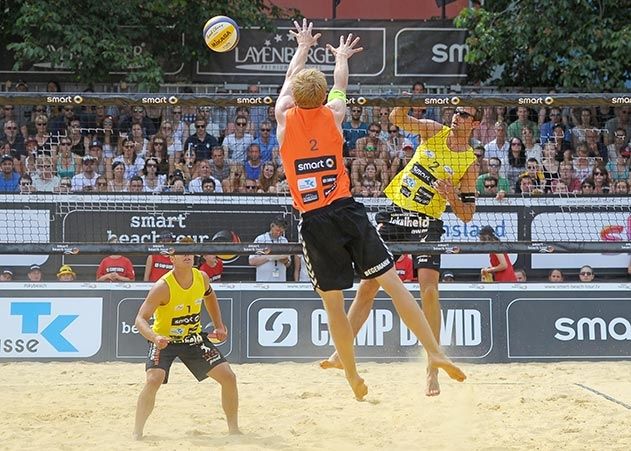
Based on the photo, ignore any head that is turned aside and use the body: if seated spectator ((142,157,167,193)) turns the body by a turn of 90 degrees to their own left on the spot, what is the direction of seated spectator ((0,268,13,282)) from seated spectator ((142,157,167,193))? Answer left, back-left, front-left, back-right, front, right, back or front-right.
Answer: back

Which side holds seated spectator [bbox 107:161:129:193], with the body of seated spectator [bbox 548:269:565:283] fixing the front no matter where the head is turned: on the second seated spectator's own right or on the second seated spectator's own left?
on the second seated spectator's own right

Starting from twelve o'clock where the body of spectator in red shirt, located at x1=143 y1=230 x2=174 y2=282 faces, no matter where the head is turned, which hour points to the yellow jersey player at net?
The yellow jersey player at net is roughly at 11 o'clock from the spectator in red shirt.

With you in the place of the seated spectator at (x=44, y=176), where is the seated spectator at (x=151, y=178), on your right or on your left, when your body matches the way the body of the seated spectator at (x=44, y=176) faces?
on your left

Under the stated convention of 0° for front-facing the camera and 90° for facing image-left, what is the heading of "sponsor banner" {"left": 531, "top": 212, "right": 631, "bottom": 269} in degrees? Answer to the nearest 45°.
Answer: approximately 0°

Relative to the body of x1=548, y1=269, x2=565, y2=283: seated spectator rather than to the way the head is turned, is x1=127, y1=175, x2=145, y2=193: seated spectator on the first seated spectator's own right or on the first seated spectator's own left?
on the first seated spectator's own right

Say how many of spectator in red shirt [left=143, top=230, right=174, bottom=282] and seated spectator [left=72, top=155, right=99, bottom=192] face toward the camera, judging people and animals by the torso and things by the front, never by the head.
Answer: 2

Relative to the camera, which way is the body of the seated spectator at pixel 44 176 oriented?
toward the camera

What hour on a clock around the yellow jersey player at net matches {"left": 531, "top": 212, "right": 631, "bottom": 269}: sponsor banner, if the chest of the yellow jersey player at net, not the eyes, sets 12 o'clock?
The sponsor banner is roughly at 7 o'clock from the yellow jersey player at net.

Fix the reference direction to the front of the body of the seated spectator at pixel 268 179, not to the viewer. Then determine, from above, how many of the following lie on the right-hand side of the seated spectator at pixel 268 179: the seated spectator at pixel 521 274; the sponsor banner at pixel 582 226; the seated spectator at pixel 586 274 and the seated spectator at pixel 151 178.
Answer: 1

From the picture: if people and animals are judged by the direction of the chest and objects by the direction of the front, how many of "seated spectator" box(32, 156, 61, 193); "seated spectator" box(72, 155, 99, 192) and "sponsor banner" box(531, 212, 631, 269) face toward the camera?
3

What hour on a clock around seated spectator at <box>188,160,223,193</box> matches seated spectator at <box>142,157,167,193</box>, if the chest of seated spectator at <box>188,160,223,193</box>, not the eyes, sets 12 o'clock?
seated spectator at <box>142,157,167,193</box> is roughly at 3 o'clock from seated spectator at <box>188,160,223,193</box>.

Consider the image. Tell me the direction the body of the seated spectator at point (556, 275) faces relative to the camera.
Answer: toward the camera
